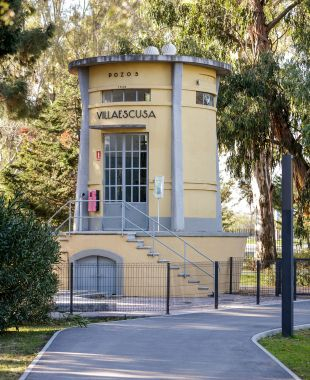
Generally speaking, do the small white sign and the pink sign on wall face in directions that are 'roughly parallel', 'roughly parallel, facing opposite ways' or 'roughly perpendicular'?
roughly parallel

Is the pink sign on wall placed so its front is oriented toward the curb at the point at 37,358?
yes

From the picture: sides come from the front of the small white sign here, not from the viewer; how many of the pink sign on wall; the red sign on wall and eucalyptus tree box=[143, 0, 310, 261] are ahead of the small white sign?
0

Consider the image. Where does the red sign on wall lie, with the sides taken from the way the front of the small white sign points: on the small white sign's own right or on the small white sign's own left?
on the small white sign's own right

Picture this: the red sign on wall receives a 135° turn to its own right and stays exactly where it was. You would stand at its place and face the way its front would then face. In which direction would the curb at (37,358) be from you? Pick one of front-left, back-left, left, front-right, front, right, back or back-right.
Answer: back-left

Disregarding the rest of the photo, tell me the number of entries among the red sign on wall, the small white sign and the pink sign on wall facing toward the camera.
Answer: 3

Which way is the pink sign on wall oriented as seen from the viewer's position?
toward the camera

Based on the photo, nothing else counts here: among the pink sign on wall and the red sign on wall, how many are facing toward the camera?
2

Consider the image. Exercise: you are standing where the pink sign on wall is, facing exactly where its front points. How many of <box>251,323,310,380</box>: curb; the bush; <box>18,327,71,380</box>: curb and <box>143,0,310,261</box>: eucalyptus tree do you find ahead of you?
3

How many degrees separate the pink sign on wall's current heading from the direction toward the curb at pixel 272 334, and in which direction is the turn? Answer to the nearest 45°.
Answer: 0° — it already faces it

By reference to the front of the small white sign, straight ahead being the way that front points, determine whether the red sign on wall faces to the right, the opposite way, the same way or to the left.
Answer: the same way

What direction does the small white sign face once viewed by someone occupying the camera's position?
facing the viewer

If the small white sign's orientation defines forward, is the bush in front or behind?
in front

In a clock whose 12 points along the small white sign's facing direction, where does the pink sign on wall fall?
The pink sign on wall is roughly at 4 o'clock from the small white sign.

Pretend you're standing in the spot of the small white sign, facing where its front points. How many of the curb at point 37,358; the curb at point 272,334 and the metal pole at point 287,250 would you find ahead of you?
3

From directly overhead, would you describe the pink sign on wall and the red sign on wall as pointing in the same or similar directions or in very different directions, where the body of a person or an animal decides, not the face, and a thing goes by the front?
same or similar directions
